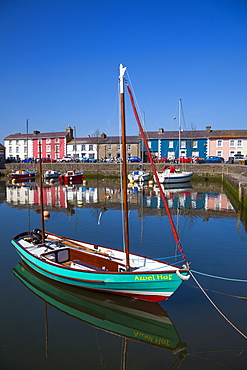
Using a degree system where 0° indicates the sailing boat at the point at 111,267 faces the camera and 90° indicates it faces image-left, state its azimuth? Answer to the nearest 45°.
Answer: approximately 315°
